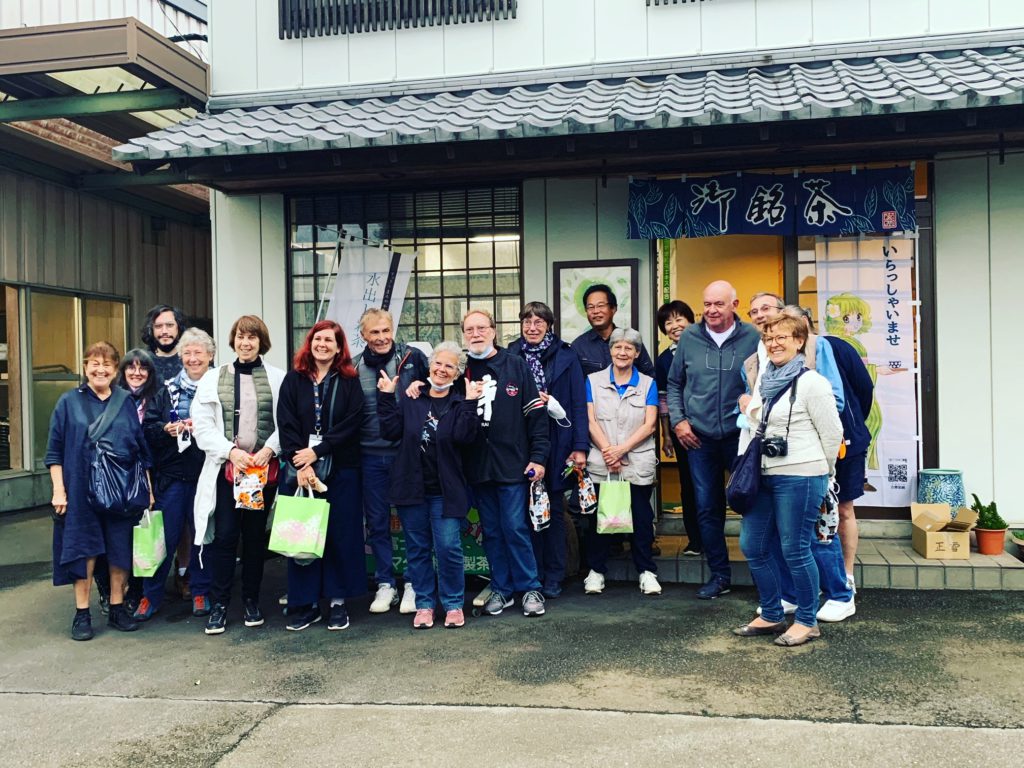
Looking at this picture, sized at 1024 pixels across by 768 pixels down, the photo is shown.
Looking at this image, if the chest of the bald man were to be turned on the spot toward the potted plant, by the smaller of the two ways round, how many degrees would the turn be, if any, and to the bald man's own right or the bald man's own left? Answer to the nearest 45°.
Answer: approximately 135° to the bald man's own left

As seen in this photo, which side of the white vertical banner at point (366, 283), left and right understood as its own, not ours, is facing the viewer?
front

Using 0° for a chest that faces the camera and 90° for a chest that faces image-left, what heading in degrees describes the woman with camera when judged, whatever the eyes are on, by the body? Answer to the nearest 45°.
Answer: approximately 45°

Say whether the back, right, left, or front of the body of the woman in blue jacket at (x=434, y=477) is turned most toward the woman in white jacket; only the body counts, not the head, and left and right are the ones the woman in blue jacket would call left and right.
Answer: right

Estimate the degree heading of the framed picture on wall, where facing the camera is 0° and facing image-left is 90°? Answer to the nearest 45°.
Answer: approximately 0°

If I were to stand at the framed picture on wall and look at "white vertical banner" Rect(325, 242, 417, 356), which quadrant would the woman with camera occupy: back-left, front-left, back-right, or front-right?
back-left

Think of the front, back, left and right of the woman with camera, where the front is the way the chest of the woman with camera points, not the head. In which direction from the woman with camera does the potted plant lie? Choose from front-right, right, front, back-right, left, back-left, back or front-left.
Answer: back

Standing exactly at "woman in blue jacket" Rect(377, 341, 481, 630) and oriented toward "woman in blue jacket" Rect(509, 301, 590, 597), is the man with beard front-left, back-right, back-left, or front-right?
back-left

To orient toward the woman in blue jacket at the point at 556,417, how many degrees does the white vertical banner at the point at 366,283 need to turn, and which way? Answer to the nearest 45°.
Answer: approximately 45° to its left

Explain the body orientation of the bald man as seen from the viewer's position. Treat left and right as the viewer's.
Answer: facing the viewer

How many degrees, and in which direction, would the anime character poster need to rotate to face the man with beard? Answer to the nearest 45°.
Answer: approximately 45° to its right
